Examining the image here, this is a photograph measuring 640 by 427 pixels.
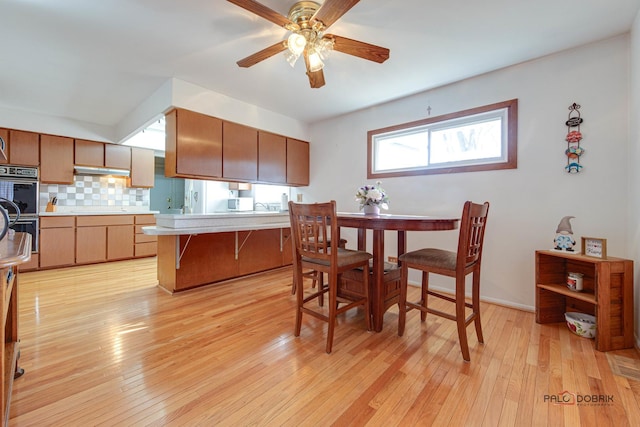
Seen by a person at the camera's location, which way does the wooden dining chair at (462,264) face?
facing away from the viewer and to the left of the viewer

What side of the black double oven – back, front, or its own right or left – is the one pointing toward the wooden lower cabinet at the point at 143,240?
left

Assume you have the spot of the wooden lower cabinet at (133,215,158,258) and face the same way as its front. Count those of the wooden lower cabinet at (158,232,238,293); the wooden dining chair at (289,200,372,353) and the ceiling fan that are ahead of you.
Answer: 3

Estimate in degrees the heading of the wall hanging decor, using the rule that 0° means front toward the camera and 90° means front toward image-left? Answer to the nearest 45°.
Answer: approximately 0°

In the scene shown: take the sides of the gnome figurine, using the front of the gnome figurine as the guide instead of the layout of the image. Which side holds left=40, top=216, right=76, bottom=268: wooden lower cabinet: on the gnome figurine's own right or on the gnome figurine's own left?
on the gnome figurine's own right

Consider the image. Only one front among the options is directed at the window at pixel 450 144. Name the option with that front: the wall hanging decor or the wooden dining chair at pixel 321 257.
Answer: the wooden dining chair

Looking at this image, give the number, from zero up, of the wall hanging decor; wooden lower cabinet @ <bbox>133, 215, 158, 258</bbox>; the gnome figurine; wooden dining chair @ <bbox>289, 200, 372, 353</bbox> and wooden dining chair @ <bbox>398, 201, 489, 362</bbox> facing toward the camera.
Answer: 3

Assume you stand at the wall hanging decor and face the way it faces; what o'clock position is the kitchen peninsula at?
The kitchen peninsula is roughly at 2 o'clock from the wall hanging decor.
